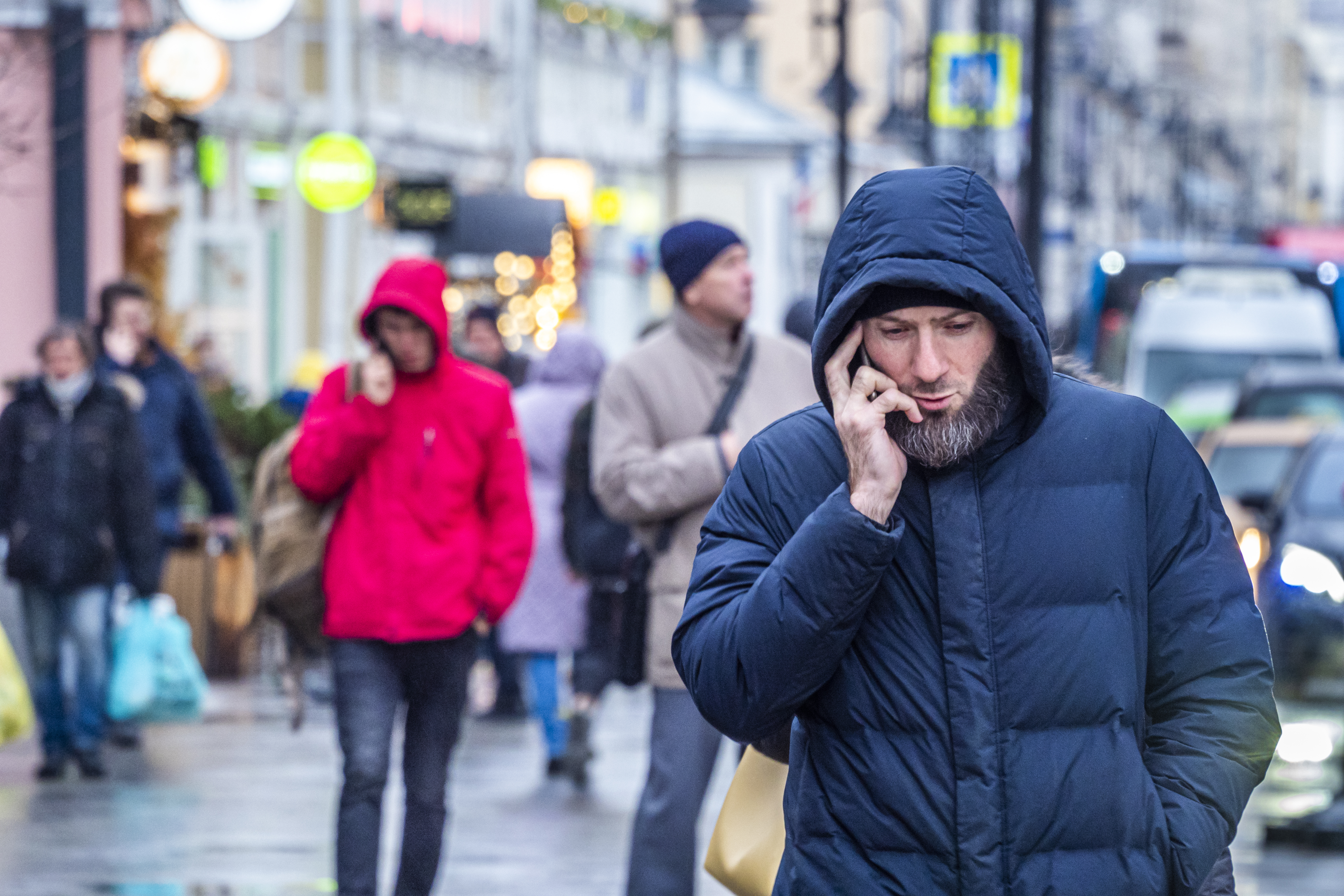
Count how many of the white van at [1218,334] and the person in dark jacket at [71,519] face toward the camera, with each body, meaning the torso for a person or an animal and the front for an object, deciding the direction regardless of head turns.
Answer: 2

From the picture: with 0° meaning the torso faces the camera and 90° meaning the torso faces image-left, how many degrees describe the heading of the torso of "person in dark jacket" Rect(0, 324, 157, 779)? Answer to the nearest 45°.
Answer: approximately 0°

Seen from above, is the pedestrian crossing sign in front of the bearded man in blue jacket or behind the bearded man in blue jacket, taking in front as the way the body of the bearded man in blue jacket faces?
behind

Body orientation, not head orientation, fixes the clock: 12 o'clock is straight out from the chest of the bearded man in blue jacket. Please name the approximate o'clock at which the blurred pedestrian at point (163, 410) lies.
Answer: The blurred pedestrian is roughly at 5 o'clock from the bearded man in blue jacket.

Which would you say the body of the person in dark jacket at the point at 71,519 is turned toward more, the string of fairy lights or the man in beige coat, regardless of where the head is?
the man in beige coat

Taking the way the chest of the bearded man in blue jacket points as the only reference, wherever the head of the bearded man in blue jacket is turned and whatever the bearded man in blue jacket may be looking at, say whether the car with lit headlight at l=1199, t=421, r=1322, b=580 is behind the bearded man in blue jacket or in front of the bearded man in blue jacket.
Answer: behind

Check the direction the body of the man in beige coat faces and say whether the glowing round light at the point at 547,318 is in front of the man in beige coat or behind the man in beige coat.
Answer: behind
